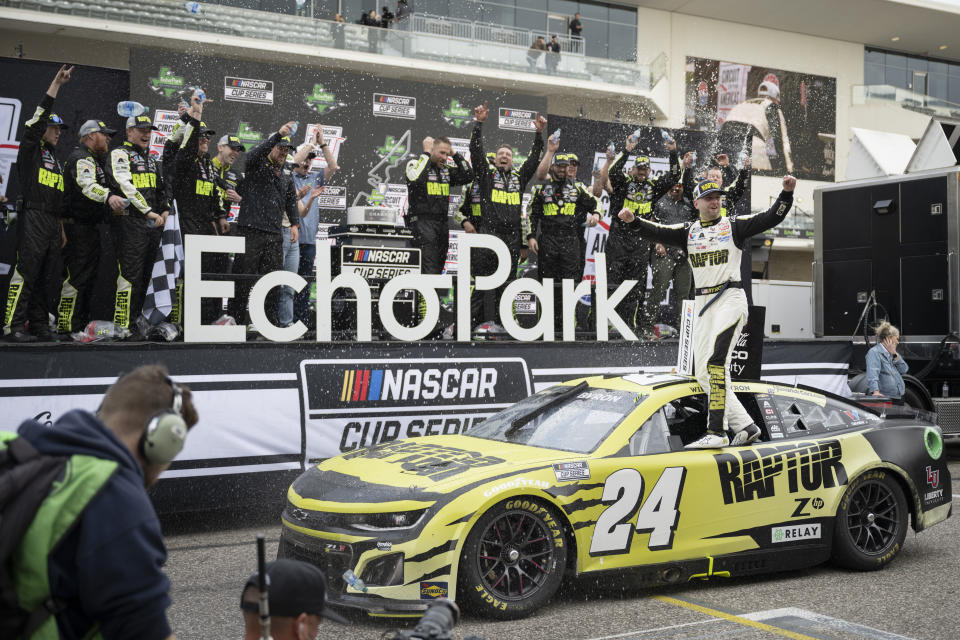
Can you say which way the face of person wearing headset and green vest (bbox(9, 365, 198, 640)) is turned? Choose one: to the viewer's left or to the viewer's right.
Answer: to the viewer's right

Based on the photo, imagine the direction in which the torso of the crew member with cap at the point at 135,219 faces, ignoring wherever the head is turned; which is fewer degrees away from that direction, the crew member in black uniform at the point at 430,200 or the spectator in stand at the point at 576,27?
the crew member in black uniform

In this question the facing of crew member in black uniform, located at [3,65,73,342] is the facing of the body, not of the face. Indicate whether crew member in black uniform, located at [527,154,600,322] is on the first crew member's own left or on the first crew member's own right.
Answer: on the first crew member's own left

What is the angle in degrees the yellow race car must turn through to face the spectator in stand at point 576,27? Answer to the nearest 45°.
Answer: approximately 135° to its right

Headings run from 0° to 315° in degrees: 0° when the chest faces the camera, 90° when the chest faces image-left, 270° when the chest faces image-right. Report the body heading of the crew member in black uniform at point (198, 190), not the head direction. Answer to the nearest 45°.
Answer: approximately 315°

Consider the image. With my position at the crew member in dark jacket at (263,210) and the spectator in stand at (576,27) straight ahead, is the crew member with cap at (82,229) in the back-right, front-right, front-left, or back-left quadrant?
back-left

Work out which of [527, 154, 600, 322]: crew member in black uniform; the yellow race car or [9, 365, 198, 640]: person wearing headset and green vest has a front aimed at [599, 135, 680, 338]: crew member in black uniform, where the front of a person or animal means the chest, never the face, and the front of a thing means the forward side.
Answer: the person wearing headset and green vest
